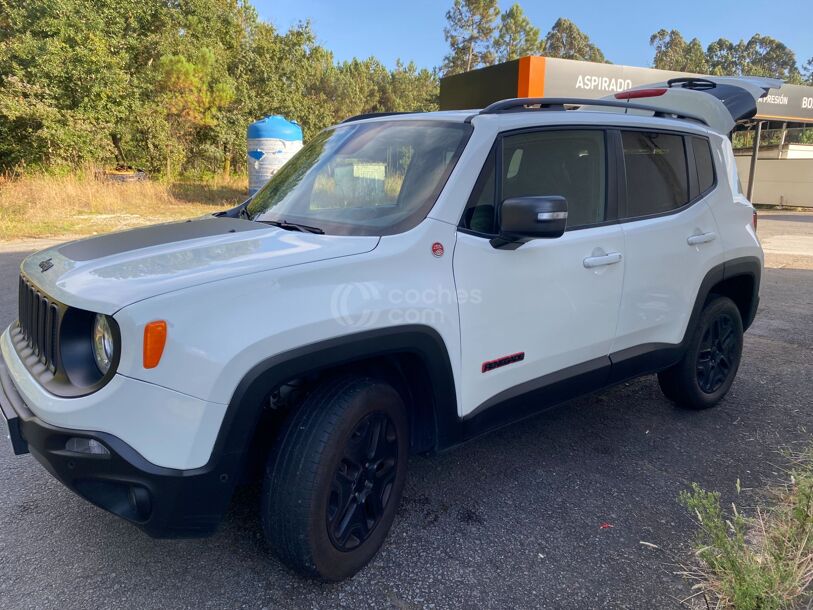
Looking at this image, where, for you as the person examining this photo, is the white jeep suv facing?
facing the viewer and to the left of the viewer

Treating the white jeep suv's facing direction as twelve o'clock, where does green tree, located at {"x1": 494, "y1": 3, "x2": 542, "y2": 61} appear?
The green tree is roughly at 5 o'clock from the white jeep suv.

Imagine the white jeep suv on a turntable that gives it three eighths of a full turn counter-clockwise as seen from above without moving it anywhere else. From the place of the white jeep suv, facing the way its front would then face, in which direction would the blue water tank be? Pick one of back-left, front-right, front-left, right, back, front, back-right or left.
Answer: left

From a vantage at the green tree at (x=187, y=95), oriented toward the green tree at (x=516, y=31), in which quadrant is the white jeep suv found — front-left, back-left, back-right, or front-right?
back-right

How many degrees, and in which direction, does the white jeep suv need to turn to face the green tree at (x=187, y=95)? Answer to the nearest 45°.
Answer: approximately 135° to its right

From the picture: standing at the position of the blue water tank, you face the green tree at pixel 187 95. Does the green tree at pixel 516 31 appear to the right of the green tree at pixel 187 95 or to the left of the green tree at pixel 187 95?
right
